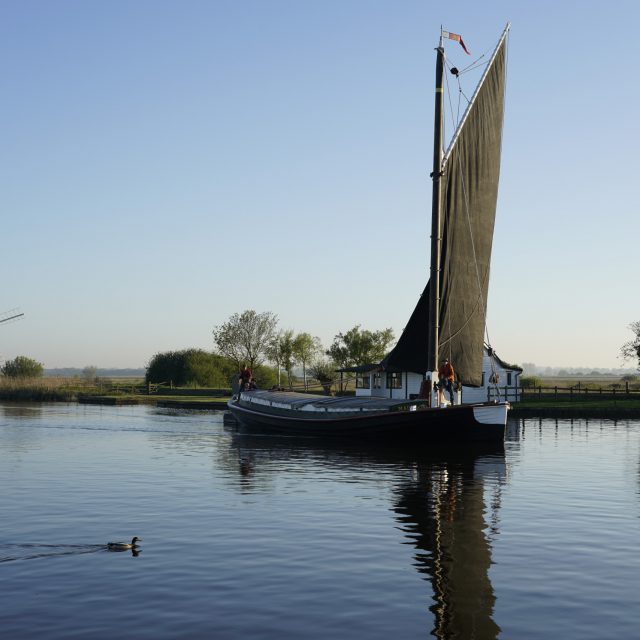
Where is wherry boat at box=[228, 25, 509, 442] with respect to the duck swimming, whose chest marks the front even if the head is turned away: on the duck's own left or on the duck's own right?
on the duck's own left

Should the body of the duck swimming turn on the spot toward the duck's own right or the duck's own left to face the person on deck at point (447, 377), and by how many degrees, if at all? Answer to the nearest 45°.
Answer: approximately 45° to the duck's own left

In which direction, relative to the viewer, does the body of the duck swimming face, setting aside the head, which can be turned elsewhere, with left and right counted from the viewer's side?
facing to the right of the viewer
